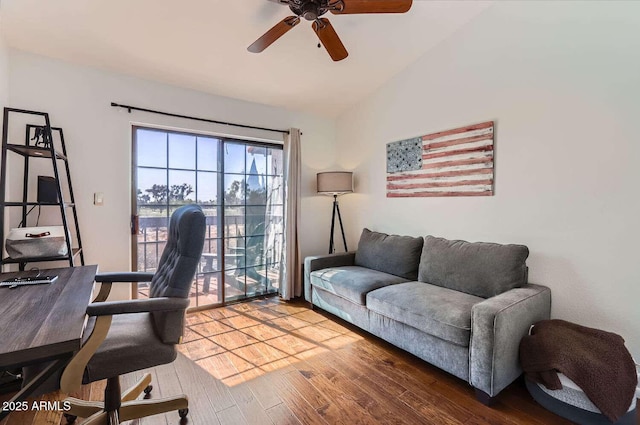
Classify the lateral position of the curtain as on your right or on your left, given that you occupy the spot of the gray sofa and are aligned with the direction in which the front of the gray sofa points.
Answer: on your right

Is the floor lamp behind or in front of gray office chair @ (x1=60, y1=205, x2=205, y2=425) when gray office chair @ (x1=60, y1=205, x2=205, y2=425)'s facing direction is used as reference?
behind

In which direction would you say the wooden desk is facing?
to the viewer's right

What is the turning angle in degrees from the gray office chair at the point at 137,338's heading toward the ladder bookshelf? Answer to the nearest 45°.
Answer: approximately 45° to its right

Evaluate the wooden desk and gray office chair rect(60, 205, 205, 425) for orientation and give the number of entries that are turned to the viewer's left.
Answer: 1

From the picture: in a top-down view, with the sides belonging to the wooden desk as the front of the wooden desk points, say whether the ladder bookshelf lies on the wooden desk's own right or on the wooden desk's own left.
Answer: on the wooden desk's own left

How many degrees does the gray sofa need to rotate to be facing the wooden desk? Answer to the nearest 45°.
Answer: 0° — it already faces it

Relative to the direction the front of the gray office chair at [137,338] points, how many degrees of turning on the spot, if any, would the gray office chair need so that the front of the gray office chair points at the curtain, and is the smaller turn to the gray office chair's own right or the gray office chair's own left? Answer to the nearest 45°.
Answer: approximately 135° to the gray office chair's own right

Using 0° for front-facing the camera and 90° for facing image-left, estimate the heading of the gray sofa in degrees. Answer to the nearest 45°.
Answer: approximately 45°

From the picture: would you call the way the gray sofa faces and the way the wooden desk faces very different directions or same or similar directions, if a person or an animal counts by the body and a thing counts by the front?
very different directions

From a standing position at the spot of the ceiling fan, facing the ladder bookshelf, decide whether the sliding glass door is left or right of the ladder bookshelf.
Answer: right

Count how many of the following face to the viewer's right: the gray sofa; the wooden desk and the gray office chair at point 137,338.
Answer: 1

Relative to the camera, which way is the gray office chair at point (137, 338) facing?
to the viewer's left
